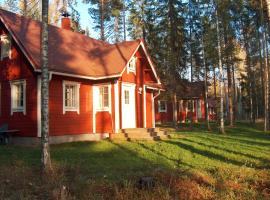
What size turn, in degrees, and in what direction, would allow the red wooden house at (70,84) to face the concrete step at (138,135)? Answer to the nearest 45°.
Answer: approximately 45° to its left

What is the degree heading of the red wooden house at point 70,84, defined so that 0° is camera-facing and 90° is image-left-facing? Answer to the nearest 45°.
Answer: approximately 315°
